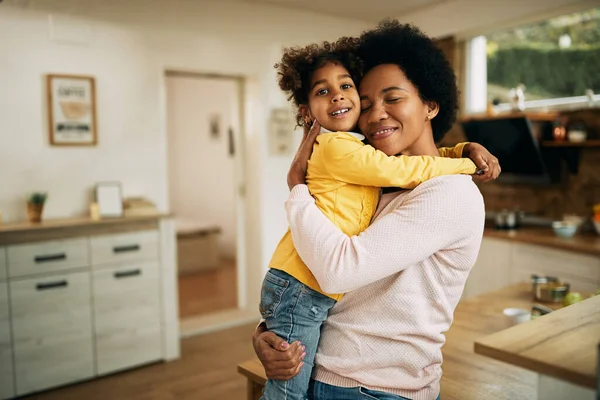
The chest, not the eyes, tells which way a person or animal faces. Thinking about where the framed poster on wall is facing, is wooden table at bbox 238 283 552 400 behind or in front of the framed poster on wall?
in front

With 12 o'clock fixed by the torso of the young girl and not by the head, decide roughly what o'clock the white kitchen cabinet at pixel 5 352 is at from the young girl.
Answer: The white kitchen cabinet is roughly at 7 o'clock from the young girl.

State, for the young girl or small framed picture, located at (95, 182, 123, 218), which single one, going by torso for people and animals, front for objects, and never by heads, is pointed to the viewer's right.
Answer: the young girl

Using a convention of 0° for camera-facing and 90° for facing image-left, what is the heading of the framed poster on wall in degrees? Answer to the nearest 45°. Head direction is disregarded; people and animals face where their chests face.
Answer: approximately 0°

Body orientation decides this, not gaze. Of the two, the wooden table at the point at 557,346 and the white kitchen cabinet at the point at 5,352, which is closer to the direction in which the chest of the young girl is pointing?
the wooden table

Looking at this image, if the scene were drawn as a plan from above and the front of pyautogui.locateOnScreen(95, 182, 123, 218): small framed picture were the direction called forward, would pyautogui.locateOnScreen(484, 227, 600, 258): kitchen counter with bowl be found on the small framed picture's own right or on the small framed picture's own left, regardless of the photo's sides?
on the small framed picture's own left

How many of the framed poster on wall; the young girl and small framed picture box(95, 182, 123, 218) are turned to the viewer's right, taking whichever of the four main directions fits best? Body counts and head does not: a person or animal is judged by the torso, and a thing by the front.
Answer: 1

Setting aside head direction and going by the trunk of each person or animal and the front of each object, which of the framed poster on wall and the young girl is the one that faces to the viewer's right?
the young girl

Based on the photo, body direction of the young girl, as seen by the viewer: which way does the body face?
to the viewer's right

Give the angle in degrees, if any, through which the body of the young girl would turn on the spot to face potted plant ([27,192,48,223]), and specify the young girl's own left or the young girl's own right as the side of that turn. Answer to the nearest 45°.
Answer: approximately 135° to the young girl's own left
